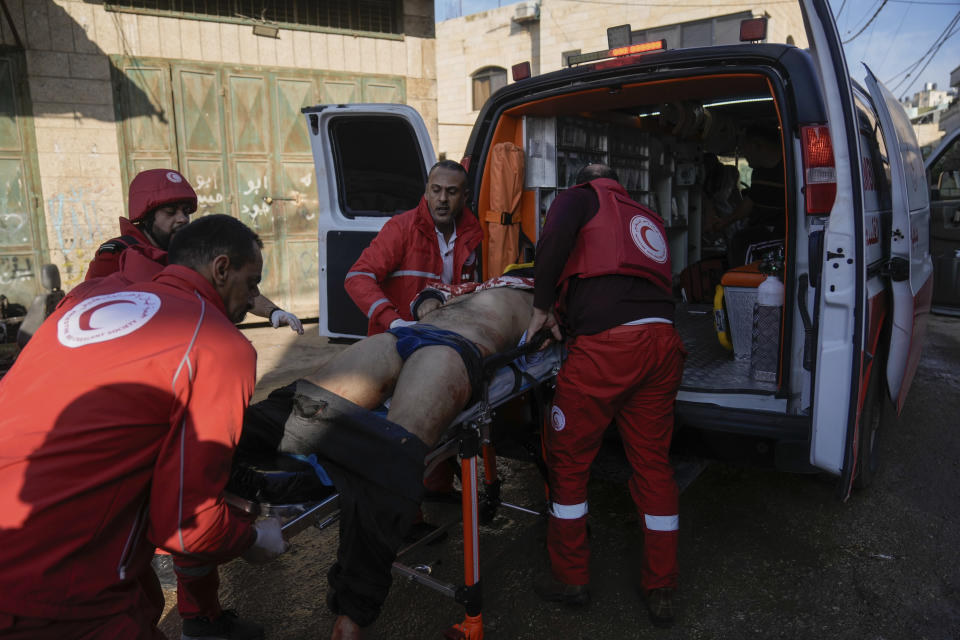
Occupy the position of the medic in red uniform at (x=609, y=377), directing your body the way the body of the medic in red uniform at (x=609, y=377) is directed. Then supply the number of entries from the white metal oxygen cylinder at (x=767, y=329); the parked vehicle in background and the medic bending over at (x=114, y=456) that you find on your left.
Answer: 1

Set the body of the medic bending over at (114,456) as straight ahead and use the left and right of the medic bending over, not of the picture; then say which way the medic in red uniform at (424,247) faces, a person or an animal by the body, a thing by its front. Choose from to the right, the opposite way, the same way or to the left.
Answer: to the right

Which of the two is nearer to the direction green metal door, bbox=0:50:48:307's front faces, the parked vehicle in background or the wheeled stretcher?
the wheeled stretcher

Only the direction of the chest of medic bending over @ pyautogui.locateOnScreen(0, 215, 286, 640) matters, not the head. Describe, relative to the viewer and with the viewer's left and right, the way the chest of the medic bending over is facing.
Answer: facing away from the viewer and to the right of the viewer

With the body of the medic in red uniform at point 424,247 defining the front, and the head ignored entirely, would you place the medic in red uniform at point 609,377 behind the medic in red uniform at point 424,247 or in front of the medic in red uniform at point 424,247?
in front

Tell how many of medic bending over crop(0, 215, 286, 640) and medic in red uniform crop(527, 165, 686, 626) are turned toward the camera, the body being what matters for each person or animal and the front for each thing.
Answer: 0

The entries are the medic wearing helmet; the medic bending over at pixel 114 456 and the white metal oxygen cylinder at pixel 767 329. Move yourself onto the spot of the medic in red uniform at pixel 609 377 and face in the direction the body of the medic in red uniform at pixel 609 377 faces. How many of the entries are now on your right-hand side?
1

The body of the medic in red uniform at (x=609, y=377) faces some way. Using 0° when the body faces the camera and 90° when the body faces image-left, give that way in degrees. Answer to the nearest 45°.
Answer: approximately 135°

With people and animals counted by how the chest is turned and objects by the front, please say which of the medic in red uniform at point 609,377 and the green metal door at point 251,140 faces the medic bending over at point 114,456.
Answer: the green metal door

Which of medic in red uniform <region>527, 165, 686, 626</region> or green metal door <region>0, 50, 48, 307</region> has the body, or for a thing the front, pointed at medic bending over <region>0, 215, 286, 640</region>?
the green metal door

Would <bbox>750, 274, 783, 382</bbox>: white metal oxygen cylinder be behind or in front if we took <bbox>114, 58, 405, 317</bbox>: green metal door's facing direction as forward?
in front

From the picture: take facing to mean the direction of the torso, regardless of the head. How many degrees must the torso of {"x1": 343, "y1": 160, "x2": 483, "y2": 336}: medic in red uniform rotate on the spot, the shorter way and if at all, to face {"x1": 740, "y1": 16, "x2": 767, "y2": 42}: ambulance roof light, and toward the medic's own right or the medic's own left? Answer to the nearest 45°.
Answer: approximately 45° to the medic's own left

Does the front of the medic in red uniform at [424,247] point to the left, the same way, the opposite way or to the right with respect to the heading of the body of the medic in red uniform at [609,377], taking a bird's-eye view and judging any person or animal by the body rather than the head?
the opposite way

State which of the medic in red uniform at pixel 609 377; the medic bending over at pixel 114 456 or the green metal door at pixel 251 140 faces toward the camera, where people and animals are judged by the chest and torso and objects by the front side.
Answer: the green metal door

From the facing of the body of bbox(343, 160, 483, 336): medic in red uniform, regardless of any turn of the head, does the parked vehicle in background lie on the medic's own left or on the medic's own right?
on the medic's own left
